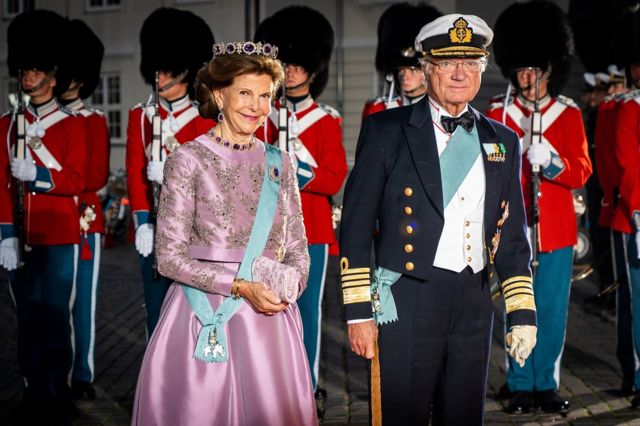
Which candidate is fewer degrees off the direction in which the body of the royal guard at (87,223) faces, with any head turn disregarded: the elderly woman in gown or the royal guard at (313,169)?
the elderly woman in gown

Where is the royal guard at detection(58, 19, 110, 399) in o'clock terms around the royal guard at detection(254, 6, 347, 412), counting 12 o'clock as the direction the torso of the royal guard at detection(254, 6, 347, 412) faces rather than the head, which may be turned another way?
the royal guard at detection(58, 19, 110, 399) is roughly at 2 o'clock from the royal guard at detection(254, 6, 347, 412).

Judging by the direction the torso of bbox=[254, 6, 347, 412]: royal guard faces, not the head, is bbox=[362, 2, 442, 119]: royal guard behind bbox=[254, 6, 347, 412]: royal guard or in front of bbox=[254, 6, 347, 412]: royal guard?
behind

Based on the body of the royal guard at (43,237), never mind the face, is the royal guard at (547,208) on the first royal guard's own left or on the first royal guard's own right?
on the first royal guard's own left

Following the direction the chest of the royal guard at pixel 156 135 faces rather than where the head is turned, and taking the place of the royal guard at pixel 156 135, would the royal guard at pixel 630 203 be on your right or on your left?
on your left

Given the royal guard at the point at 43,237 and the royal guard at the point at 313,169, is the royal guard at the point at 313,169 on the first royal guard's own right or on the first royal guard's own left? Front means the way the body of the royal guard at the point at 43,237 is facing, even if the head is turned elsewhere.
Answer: on the first royal guard's own left

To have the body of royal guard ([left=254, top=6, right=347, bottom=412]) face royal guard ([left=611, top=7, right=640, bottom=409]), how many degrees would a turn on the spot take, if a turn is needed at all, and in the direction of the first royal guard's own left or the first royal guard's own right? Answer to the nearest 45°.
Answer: approximately 135° to the first royal guard's own left

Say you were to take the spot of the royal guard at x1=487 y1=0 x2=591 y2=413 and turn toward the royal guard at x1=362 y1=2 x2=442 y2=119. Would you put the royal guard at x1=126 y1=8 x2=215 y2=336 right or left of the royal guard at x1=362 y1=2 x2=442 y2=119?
left

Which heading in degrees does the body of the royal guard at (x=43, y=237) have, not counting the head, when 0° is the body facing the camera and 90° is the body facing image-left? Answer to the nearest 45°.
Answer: approximately 45°

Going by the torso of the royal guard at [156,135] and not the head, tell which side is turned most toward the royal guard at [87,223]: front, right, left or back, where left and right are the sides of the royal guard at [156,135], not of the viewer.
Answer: right
